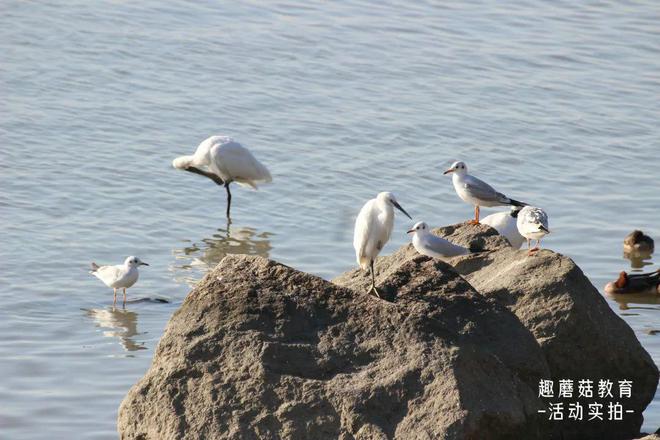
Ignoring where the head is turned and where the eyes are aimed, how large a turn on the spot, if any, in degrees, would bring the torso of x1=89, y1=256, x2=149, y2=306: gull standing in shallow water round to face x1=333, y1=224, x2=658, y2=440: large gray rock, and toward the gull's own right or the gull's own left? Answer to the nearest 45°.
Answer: approximately 45° to the gull's own right

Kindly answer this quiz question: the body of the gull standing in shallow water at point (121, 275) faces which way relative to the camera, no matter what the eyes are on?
to the viewer's right

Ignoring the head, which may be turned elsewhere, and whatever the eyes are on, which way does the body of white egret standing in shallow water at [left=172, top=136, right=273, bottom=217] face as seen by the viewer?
to the viewer's left

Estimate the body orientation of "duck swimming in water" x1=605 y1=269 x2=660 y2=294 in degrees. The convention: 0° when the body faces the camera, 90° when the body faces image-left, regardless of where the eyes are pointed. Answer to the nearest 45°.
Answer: approximately 90°

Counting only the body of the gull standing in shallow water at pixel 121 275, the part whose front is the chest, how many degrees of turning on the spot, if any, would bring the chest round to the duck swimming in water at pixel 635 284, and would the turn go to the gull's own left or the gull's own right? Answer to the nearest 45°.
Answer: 0° — it already faces it

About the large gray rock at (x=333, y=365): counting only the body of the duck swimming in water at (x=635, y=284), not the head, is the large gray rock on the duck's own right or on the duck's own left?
on the duck's own left

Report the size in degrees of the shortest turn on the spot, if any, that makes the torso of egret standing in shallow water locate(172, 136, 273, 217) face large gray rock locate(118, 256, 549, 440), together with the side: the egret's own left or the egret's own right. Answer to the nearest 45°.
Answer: approximately 90° to the egret's own left

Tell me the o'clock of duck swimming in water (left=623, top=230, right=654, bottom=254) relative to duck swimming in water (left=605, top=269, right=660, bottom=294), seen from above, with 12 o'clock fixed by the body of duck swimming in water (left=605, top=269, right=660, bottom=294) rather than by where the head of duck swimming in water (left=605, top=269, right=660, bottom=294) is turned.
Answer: duck swimming in water (left=623, top=230, right=654, bottom=254) is roughly at 3 o'clock from duck swimming in water (left=605, top=269, right=660, bottom=294).

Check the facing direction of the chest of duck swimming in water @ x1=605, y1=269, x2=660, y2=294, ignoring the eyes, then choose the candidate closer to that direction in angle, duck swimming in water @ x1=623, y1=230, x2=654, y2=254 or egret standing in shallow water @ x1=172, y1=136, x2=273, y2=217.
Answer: the egret standing in shallow water

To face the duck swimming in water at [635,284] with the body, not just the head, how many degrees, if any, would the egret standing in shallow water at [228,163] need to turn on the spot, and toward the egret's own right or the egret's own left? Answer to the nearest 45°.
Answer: approximately 135° to the egret's own left

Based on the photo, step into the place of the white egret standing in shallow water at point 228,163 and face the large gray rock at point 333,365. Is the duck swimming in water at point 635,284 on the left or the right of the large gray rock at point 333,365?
left
